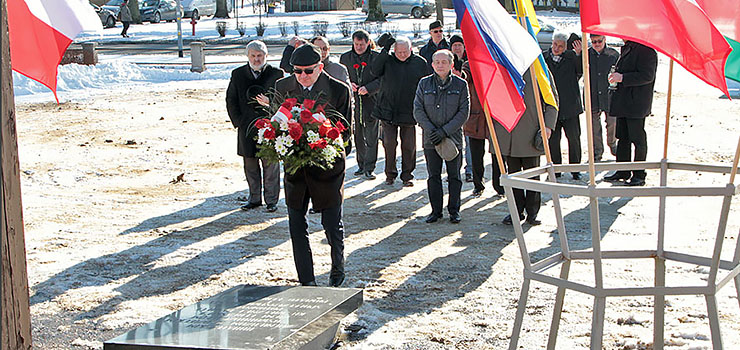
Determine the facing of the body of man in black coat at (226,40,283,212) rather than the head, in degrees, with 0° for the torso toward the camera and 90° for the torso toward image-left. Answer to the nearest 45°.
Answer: approximately 0°

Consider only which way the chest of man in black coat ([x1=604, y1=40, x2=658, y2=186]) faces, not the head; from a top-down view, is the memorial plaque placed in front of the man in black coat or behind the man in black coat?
in front

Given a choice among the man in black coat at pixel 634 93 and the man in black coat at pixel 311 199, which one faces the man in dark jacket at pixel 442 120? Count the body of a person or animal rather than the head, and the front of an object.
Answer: the man in black coat at pixel 634 93

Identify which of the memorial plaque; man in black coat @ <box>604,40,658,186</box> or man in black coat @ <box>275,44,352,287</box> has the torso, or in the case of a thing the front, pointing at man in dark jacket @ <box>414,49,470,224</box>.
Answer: man in black coat @ <box>604,40,658,186</box>

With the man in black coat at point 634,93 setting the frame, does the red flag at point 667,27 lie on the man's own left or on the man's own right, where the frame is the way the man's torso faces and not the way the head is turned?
on the man's own left

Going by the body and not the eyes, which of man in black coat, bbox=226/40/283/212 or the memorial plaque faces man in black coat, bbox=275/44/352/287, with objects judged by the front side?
man in black coat, bbox=226/40/283/212

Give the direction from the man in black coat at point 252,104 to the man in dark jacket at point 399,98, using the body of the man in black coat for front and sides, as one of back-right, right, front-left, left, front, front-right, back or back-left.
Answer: back-left

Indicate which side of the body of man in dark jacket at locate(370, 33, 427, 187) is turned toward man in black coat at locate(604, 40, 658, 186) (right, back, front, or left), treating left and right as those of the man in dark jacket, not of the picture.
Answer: left

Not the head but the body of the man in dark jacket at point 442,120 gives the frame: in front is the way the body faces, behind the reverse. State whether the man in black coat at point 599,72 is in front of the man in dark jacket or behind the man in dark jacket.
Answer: behind

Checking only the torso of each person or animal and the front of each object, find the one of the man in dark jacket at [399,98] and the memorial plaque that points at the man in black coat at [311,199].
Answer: the man in dark jacket
